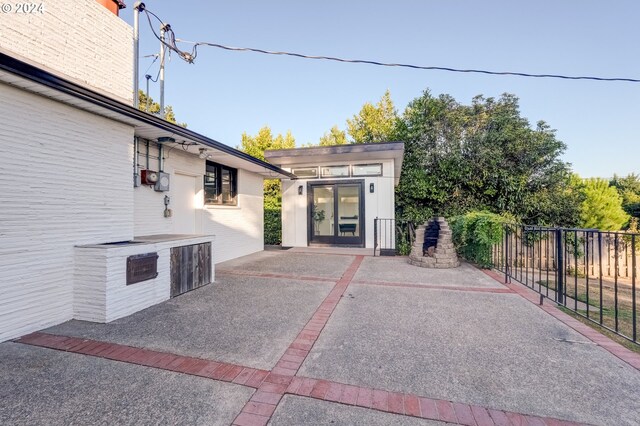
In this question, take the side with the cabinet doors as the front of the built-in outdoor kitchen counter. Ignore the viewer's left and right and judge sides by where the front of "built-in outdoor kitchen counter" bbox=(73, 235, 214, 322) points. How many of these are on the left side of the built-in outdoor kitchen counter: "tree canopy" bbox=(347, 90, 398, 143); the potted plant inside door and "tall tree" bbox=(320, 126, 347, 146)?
3

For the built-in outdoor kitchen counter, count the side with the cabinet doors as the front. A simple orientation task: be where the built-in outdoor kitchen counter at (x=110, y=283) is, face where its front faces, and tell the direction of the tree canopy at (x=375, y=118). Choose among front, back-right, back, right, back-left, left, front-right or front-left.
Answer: left

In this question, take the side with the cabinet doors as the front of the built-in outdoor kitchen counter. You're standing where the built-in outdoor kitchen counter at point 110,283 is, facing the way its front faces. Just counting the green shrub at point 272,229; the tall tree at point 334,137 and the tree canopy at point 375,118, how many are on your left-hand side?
3

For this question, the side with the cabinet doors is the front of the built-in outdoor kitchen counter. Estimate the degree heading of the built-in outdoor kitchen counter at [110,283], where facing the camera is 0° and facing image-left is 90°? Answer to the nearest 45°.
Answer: approximately 315°

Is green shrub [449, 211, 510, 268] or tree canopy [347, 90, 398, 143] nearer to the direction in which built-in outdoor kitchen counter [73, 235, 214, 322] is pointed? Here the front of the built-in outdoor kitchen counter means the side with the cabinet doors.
the green shrub

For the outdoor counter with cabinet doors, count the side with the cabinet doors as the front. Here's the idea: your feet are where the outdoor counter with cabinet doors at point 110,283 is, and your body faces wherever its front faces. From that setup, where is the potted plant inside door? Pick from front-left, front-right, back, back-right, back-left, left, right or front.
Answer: left

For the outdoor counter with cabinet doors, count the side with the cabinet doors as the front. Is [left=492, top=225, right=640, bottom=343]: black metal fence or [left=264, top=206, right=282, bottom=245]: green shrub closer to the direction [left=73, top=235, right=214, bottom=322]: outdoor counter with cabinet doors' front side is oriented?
the black metal fence

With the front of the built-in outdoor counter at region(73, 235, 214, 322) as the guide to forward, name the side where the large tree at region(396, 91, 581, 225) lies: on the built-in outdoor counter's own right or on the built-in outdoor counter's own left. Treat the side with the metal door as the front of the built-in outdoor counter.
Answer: on the built-in outdoor counter's own left

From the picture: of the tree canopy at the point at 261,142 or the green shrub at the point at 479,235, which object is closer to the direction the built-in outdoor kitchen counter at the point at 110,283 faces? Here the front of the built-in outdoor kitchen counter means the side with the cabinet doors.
the green shrub
